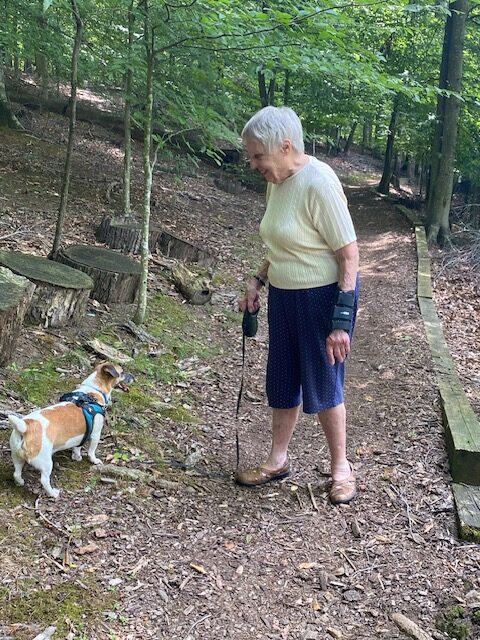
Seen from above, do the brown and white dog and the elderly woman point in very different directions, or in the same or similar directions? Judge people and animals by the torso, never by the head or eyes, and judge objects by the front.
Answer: very different directions

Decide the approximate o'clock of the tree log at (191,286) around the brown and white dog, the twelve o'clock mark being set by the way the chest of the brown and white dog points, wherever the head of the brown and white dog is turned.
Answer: The tree log is roughly at 11 o'clock from the brown and white dog.

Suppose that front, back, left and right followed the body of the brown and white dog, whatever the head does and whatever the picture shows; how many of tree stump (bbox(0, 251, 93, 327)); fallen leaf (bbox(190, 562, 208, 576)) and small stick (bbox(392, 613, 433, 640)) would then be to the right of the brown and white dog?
2

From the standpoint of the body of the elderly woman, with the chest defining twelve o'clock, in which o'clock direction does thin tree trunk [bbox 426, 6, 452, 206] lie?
The thin tree trunk is roughly at 5 o'clock from the elderly woman.

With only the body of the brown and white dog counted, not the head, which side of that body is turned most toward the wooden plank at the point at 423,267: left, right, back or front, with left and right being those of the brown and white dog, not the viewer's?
front

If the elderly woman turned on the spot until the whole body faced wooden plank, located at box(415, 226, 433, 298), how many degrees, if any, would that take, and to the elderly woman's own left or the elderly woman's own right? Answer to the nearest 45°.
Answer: approximately 135° to the elderly woman's own right

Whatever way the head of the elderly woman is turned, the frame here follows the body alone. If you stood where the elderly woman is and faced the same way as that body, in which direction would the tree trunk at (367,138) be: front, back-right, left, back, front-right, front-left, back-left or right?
back-right

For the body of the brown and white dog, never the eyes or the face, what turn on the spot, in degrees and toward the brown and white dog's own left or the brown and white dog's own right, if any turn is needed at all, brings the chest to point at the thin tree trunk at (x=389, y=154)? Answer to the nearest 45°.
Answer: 0° — it already faces it

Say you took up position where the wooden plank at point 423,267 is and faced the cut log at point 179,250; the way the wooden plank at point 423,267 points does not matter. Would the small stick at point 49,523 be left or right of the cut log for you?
left

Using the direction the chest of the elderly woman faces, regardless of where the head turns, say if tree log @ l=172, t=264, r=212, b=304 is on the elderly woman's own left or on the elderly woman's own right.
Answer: on the elderly woman's own right

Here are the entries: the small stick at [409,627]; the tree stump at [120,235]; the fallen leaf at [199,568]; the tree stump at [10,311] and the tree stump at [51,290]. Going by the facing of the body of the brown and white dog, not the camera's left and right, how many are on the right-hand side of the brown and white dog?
2

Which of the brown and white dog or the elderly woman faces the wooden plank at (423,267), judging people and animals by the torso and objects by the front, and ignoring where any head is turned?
the brown and white dog

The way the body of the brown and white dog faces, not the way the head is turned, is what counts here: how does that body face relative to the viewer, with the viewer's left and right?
facing away from the viewer and to the right of the viewer

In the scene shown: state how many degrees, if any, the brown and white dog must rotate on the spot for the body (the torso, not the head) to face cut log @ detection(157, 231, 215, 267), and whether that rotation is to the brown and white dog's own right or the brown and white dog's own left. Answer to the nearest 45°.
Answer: approximately 45° to the brown and white dog's own left
